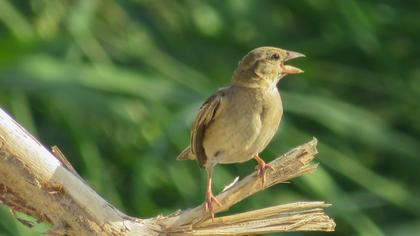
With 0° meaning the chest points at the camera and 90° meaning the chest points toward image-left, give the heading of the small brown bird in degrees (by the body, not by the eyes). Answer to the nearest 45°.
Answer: approximately 315°
